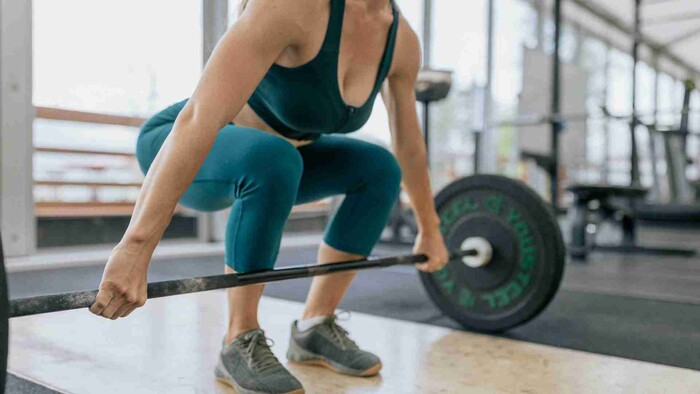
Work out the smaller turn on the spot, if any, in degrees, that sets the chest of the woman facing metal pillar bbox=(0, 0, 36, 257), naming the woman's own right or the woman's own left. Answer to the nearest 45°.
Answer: approximately 180°

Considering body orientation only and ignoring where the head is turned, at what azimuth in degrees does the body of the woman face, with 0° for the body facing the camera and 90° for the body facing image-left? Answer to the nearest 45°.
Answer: approximately 315°

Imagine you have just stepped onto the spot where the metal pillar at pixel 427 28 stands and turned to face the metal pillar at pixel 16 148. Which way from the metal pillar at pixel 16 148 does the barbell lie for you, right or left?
left

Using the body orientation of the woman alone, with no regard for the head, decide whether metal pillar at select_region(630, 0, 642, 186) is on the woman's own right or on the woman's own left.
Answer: on the woman's own left

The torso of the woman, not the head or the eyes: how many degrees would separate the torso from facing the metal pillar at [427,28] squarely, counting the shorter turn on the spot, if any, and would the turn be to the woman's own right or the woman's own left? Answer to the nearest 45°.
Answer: approximately 135° to the woman's own left
